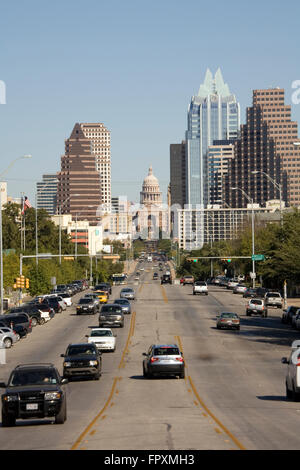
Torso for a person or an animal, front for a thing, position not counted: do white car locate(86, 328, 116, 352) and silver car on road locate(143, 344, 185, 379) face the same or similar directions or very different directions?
very different directions

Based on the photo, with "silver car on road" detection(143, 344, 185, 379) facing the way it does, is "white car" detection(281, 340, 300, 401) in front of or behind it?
behind

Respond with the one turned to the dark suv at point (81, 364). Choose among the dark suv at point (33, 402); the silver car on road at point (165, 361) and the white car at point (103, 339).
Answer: the white car

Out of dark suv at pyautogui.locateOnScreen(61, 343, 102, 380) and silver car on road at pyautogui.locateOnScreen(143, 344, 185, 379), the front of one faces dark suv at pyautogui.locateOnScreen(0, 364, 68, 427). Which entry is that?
dark suv at pyautogui.locateOnScreen(61, 343, 102, 380)

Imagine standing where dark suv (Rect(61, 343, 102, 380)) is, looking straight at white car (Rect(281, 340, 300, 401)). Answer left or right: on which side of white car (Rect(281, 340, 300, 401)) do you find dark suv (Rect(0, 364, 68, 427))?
right

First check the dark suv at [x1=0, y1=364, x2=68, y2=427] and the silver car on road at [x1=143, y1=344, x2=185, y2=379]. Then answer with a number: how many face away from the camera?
1

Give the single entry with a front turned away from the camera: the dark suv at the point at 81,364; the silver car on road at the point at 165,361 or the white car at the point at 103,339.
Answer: the silver car on road

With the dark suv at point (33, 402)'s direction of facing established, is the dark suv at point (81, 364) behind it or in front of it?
behind

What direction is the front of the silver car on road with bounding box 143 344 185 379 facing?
away from the camera

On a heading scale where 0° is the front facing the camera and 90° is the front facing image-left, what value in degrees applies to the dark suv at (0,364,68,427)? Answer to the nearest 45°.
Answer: approximately 0°

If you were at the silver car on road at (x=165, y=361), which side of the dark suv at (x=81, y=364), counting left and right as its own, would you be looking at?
left

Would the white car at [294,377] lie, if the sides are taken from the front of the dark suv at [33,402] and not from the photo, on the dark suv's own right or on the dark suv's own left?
on the dark suv's own left

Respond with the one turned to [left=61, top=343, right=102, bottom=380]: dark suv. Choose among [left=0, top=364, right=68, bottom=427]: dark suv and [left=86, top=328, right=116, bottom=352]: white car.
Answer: the white car
